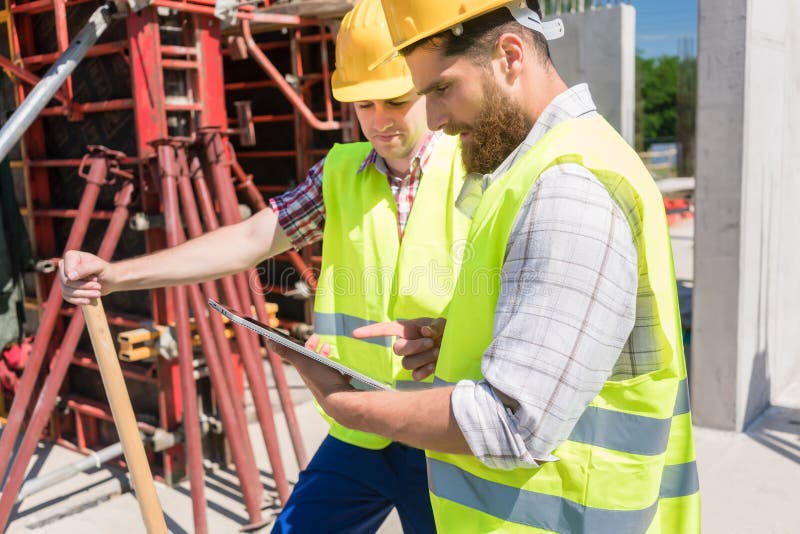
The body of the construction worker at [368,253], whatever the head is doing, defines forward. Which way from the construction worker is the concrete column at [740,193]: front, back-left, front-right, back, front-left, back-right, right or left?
back-left

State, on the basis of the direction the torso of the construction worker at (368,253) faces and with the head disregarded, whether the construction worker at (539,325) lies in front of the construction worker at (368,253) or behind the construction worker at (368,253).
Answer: in front

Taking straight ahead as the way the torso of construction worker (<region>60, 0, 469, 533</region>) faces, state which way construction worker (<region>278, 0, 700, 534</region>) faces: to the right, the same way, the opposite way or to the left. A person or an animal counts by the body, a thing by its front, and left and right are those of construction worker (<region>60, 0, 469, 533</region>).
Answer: to the right

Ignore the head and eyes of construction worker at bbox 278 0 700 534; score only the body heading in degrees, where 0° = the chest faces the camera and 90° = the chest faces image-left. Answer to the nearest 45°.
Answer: approximately 90°

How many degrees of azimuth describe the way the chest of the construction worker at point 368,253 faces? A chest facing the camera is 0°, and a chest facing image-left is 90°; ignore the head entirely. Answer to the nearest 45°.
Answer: approximately 0°

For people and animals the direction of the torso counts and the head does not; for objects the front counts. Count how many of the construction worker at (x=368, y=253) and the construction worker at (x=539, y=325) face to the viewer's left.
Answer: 1

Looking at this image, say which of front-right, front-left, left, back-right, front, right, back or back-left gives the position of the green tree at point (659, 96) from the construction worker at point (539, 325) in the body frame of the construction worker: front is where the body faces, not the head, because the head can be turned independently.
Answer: right

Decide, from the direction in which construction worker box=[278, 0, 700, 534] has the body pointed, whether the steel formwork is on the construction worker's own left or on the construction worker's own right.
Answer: on the construction worker's own right

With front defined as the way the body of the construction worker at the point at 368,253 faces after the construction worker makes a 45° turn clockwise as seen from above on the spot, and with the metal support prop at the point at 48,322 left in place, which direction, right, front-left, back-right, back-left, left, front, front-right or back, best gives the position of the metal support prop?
right
